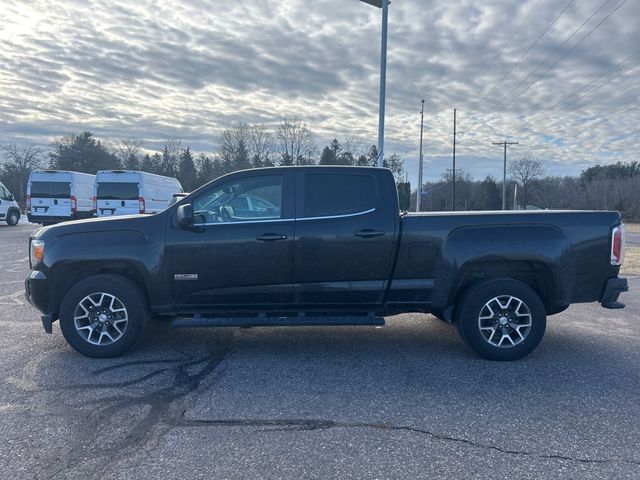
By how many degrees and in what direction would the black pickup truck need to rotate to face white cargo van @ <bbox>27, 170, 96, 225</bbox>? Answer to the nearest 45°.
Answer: approximately 45° to its right

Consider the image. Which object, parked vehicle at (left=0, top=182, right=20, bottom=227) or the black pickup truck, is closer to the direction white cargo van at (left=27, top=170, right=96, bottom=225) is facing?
the parked vehicle

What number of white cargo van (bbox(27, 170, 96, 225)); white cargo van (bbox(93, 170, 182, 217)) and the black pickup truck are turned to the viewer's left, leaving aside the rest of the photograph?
1

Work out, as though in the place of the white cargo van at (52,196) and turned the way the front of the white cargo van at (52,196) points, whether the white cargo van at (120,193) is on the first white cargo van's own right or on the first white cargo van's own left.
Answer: on the first white cargo van's own right

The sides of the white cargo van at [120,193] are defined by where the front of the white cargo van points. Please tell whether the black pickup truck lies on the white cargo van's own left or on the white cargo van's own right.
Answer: on the white cargo van's own right

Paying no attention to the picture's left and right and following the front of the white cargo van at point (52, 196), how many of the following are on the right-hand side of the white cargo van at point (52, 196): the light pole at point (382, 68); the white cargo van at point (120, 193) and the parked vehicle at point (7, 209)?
2

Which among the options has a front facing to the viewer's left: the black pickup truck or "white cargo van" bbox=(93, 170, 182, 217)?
the black pickup truck

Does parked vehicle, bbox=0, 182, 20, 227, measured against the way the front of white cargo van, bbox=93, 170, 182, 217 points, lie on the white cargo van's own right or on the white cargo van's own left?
on the white cargo van's own left

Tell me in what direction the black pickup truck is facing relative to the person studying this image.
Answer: facing to the left of the viewer

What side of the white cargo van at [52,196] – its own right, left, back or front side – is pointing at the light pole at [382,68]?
right

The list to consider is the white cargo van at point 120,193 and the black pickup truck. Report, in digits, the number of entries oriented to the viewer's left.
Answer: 1

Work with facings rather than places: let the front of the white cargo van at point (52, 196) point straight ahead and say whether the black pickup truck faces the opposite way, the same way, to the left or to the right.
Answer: to the left

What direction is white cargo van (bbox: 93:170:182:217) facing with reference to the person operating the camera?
facing away from the viewer and to the right of the viewer

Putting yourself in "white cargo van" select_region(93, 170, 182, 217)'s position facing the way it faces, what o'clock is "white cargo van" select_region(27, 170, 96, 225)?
"white cargo van" select_region(27, 170, 96, 225) is roughly at 9 o'clock from "white cargo van" select_region(93, 170, 182, 217).

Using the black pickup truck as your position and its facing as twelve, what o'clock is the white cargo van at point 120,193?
The white cargo van is roughly at 2 o'clock from the black pickup truck.

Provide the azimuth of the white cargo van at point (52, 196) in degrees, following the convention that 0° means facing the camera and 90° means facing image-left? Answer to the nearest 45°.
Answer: approximately 225°

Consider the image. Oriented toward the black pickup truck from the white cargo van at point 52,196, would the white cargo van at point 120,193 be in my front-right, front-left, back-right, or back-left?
front-left
